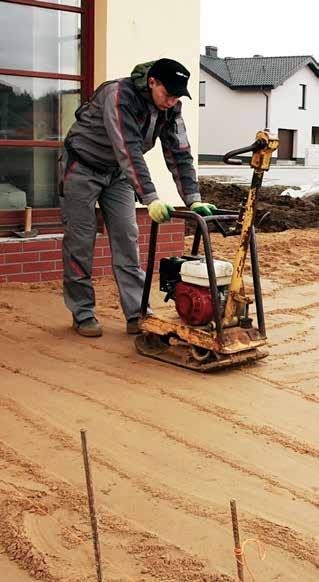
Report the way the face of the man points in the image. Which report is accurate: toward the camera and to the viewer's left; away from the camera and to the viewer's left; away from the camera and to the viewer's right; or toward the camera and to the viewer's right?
toward the camera and to the viewer's right

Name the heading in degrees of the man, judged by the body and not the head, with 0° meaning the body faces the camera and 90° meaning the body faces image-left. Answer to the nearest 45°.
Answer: approximately 315°

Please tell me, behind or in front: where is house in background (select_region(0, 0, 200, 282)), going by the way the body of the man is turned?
behind
